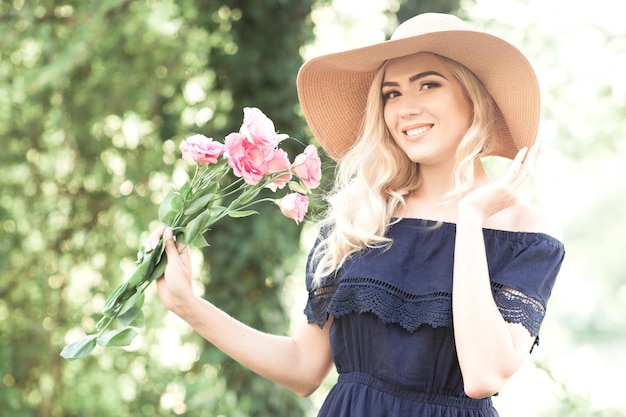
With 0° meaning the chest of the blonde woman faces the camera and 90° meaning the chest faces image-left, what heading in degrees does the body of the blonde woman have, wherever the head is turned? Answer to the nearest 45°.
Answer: approximately 0°
